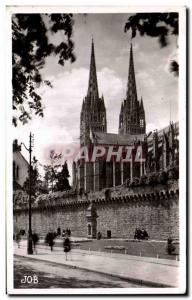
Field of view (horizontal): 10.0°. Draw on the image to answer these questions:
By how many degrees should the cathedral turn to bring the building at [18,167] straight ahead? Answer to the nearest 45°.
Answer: approximately 45° to its left

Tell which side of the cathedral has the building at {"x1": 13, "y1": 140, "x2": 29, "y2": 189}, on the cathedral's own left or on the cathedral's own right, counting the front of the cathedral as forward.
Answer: on the cathedral's own left
